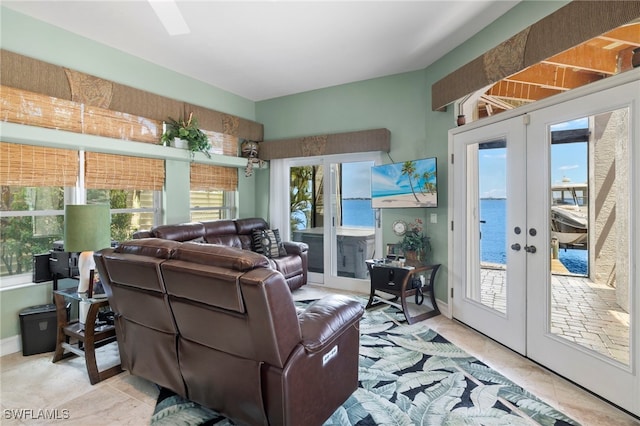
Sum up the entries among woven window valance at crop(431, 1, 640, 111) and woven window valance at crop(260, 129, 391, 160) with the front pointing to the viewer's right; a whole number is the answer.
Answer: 0

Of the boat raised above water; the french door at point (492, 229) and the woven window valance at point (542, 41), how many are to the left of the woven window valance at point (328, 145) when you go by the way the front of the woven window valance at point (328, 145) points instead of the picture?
3

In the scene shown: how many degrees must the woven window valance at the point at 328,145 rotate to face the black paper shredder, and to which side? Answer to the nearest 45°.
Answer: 0° — it already faces it

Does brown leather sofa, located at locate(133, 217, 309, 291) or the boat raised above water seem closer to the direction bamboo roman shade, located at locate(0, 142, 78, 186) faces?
the boat raised above water

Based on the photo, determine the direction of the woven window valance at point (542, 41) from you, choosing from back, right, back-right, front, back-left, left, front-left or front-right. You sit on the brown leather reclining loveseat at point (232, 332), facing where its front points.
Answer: front-right

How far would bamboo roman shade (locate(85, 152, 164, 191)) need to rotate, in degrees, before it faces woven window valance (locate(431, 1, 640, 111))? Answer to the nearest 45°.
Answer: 0° — it already faces it

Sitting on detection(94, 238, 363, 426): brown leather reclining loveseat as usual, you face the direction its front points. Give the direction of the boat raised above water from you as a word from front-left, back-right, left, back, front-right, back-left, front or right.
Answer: front-right

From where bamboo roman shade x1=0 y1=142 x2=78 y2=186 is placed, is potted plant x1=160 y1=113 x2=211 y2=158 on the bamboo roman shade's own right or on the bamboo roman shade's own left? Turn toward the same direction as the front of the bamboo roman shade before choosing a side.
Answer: on the bamboo roman shade's own left

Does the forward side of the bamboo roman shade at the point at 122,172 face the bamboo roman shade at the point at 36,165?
no

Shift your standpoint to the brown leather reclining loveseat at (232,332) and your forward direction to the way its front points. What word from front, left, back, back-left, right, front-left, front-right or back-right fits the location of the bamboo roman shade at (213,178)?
front-left

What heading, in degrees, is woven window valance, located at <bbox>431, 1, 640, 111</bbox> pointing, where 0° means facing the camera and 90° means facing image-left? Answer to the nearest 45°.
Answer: approximately 45°

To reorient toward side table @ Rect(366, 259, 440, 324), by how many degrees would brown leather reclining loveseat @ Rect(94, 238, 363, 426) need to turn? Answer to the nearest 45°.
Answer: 0° — it already faces it

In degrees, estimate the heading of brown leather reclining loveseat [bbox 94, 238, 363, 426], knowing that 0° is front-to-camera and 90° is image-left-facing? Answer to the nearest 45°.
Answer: approximately 225°

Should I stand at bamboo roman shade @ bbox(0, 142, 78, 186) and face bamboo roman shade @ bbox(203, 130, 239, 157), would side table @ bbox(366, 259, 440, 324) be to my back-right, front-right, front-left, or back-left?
front-right

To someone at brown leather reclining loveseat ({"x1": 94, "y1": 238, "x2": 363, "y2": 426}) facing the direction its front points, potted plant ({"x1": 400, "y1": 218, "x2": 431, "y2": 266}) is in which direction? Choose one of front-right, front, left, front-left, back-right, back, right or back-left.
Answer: front

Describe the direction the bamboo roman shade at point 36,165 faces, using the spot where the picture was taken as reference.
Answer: facing the viewer and to the right of the viewer

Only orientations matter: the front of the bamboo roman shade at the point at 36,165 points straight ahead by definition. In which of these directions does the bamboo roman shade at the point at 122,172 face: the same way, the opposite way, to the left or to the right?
the same way

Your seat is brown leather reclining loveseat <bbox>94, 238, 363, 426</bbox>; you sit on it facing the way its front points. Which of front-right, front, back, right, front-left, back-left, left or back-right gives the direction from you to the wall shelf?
left
